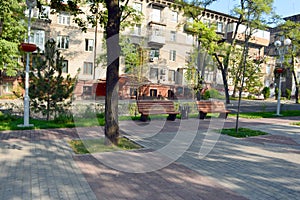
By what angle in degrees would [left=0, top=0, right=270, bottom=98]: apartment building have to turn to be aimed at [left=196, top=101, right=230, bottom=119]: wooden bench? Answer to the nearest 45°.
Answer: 0° — it already faces it

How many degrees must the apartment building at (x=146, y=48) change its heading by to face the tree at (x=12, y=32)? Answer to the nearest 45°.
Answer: approximately 45° to its right

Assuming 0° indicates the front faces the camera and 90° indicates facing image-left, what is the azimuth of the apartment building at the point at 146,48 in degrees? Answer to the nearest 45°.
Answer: approximately 0°

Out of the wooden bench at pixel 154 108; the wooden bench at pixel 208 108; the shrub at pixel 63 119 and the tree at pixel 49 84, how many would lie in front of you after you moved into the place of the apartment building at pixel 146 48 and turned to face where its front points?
4

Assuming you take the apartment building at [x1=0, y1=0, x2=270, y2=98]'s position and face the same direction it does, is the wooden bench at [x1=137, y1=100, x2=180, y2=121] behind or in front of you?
in front

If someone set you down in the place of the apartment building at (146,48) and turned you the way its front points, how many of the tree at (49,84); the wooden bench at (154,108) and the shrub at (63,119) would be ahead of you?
3

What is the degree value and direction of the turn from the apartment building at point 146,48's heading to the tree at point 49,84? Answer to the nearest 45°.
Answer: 0° — it already faces it

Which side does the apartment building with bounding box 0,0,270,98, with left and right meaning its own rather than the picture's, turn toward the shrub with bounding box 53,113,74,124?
front

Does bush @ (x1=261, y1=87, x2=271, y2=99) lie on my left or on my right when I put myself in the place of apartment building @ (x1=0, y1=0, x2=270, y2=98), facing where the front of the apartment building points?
on my left
